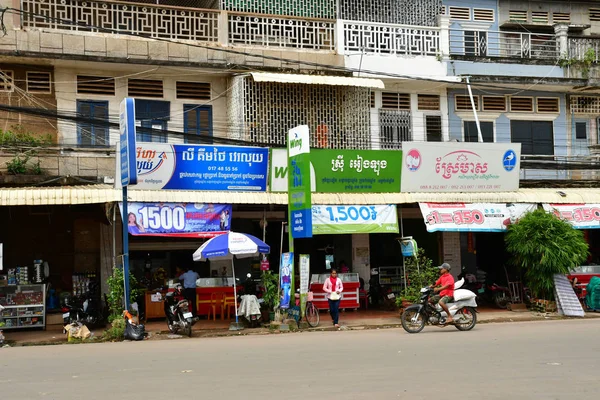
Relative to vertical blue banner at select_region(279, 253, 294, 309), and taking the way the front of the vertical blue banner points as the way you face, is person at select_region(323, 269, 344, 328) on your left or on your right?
on your left

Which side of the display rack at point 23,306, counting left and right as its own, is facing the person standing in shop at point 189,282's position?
left

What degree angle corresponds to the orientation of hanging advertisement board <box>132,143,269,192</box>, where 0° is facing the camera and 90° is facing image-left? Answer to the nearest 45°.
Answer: approximately 0°

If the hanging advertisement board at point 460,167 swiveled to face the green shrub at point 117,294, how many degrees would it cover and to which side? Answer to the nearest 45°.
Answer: approximately 45° to its right

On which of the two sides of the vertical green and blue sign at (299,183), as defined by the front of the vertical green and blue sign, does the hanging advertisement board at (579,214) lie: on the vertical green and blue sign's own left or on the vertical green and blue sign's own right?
on the vertical green and blue sign's own left

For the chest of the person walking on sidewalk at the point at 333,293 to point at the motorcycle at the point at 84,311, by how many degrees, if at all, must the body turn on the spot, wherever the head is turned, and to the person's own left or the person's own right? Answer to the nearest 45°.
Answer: approximately 90° to the person's own right

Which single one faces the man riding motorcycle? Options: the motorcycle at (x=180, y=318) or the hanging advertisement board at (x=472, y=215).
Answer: the hanging advertisement board

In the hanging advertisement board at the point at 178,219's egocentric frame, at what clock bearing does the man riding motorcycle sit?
The man riding motorcycle is roughly at 10 o'clock from the hanging advertisement board.

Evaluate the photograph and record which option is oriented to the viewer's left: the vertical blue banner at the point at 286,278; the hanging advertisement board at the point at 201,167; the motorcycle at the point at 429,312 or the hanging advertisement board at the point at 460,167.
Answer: the motorcycle
